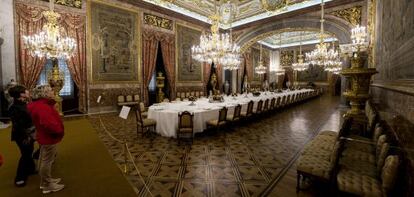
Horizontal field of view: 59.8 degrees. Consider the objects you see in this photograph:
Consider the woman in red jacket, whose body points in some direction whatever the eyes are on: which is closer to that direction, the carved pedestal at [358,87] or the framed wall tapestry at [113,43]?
the carved pedestal

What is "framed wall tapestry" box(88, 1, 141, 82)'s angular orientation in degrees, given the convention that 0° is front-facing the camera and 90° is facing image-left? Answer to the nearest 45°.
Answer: approximately 315°

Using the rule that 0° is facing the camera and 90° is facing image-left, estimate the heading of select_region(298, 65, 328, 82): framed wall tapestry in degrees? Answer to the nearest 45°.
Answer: approximately 0°

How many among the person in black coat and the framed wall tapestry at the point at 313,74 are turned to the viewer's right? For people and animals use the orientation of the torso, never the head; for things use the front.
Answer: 1

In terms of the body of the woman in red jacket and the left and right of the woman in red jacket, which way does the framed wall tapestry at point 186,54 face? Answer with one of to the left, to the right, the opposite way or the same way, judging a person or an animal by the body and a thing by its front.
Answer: to the right

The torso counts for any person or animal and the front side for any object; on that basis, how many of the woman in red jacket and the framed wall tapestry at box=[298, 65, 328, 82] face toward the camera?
1

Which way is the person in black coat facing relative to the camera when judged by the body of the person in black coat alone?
to the viewer's right

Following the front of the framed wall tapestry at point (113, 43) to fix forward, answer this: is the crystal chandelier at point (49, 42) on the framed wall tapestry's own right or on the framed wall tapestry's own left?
on the framed wall tapestry's own right
